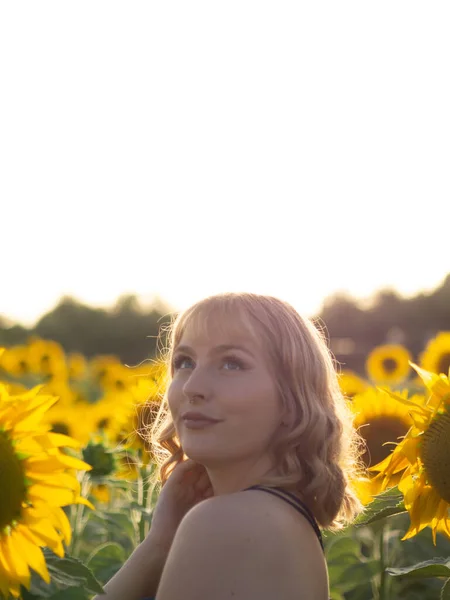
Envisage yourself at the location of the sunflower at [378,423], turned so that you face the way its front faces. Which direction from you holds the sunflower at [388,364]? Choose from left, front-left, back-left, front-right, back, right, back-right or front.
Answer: back

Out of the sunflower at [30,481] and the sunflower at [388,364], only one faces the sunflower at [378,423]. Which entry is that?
the sunflower at [388,364]

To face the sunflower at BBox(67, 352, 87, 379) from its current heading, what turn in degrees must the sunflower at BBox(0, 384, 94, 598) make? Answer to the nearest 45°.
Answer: approximately 180°

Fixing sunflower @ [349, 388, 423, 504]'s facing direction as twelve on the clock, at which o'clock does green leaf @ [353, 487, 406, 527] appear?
The green leaf is roughly at 12 o'clock from the sunflower.

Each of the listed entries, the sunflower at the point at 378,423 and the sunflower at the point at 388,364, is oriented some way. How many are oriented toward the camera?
2

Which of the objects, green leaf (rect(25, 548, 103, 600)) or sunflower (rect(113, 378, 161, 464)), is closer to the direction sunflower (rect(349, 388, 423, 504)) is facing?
the green leaf

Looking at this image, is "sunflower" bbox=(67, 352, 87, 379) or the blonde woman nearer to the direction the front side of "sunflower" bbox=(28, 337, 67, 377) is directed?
the blonde woman

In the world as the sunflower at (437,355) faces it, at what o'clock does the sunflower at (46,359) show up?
the sunflower at (46,359) is roughly at 4 o'clock from the sunflower at (437,355).

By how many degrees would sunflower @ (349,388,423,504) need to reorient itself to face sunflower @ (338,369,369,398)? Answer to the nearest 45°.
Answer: approximately 180°

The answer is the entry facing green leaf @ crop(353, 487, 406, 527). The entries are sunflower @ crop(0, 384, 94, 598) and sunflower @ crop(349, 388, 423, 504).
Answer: sunflower @ crop(349, 388, 423, 504)

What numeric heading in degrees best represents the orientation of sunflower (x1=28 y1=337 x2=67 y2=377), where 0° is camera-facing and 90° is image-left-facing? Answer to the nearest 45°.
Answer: approximately 0°

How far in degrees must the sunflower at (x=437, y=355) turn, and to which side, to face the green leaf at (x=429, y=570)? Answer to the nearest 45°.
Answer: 0° — it already faces it
